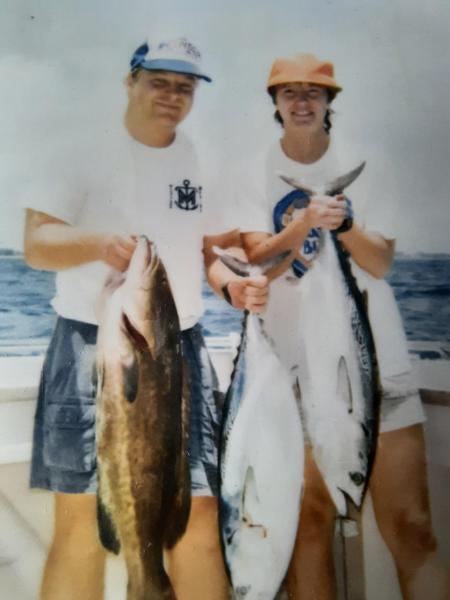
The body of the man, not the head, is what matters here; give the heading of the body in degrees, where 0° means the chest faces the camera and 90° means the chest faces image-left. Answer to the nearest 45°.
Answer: approximately 315°

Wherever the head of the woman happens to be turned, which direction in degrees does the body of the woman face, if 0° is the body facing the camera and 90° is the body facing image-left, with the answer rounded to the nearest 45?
approximately 0°
